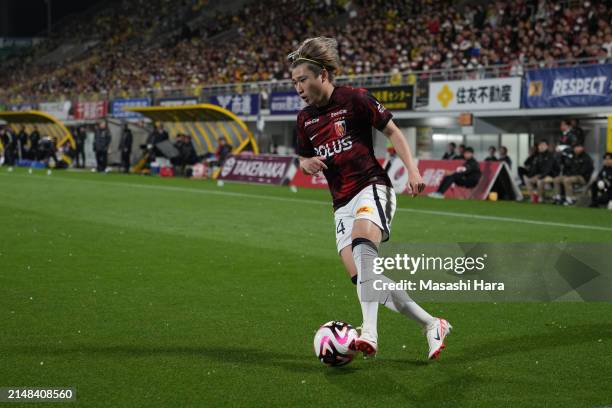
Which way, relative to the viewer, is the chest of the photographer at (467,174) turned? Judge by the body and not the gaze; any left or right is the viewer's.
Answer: facing to the left of the viewer

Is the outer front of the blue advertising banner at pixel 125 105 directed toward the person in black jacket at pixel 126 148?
yes

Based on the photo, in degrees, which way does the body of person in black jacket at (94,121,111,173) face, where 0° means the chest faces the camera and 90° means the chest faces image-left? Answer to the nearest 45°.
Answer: approximately 0°

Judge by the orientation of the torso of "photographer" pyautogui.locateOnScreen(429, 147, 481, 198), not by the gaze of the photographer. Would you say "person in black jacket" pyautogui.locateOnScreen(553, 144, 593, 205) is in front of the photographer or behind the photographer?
behind

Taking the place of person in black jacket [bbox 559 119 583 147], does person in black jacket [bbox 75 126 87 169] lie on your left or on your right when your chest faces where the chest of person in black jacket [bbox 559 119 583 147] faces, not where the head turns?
on your right

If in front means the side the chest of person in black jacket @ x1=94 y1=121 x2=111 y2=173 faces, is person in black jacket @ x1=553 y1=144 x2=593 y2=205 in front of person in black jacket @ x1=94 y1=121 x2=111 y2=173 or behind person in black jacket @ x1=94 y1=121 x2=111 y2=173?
in front

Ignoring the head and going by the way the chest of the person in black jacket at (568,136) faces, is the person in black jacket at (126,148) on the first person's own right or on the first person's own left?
on the first person's own right

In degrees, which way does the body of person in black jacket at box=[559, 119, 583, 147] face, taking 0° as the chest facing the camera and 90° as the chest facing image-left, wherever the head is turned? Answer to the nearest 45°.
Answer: approximately 45°
